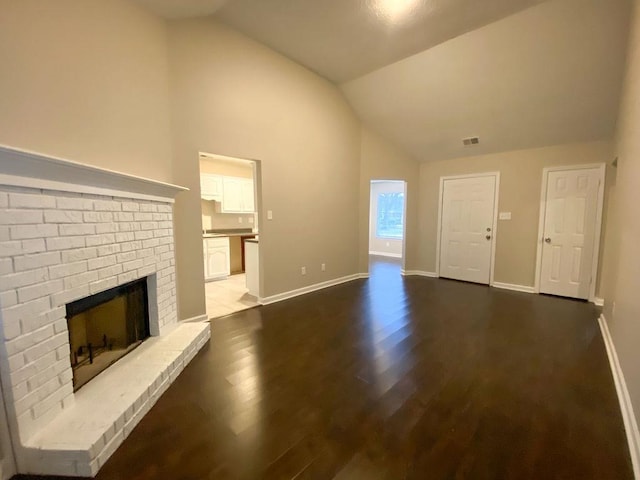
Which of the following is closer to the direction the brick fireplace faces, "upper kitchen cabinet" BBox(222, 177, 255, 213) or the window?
the window

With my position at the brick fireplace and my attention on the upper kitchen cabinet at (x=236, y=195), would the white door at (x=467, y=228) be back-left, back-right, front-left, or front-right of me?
front-right

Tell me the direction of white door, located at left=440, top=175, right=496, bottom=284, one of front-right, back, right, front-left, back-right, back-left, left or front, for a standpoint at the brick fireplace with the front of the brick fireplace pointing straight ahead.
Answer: front-left

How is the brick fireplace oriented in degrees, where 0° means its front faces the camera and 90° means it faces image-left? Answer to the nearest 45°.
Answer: approximately 315°

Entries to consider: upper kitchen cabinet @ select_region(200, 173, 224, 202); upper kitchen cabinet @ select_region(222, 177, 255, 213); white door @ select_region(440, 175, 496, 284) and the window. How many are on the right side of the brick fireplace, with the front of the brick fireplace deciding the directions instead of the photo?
0

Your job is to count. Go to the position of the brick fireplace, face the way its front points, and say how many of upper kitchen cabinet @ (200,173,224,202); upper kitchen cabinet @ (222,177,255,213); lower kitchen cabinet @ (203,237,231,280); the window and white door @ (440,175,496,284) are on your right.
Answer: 0

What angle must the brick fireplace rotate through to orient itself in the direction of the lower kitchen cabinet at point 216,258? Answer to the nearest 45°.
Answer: approximately 90° to its left

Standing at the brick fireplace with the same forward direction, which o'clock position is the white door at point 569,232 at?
The white door is roughly at 11 o'clock from the brick fireplace.

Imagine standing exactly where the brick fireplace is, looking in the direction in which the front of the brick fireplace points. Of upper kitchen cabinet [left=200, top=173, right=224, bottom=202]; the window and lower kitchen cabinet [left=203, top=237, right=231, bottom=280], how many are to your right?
0

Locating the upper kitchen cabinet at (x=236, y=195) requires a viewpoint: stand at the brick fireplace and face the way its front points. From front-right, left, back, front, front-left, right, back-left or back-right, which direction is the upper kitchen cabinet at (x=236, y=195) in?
left

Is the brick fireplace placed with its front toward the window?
no

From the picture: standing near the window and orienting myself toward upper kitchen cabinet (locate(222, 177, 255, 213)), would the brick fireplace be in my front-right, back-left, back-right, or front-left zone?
front-left

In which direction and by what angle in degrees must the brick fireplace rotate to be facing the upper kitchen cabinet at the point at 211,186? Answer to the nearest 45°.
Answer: approximately 90° to its left
